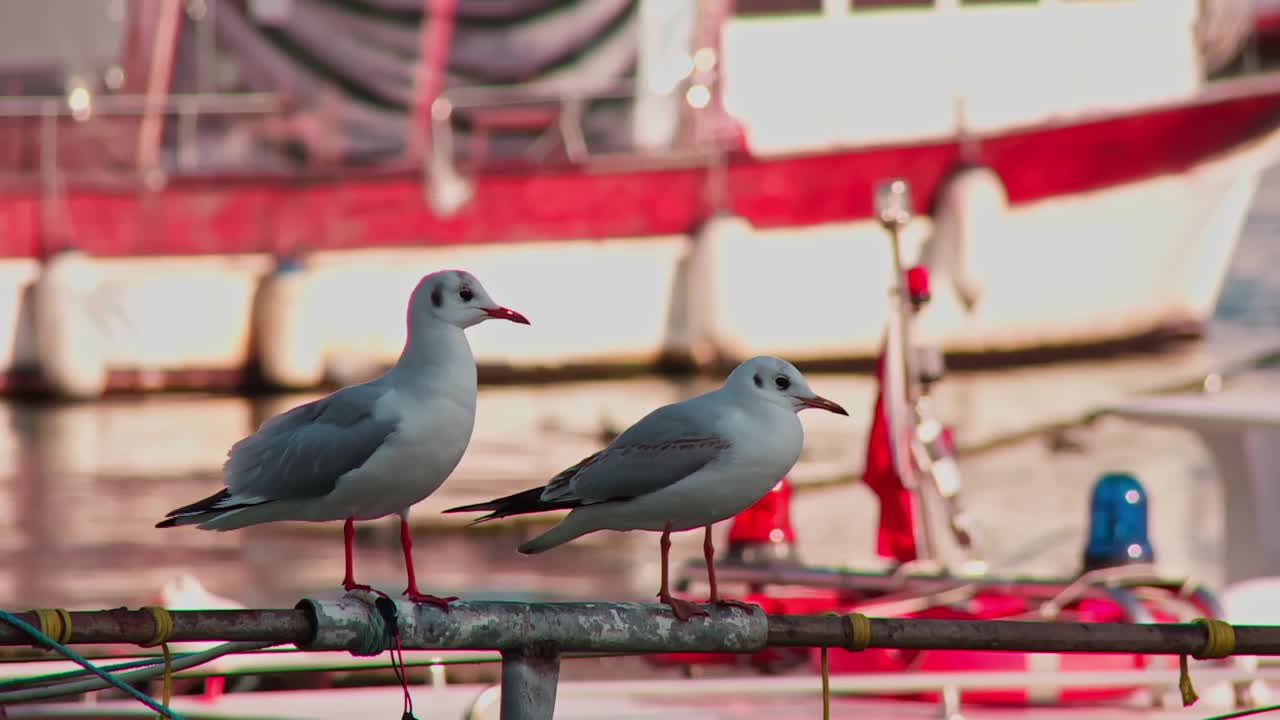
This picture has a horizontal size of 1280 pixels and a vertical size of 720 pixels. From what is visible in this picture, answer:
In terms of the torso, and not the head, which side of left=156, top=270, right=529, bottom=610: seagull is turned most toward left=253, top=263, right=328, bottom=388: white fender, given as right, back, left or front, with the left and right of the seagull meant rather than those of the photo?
left

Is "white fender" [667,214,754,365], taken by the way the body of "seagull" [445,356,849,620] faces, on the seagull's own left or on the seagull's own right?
on the seagull's own left

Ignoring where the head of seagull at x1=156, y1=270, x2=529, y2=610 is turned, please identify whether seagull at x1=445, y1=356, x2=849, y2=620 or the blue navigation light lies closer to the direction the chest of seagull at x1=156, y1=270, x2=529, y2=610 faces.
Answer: the seagull

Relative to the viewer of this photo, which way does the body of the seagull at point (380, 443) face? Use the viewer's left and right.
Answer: facing to the right of the viewer

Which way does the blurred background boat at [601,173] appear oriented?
to the viewer's right

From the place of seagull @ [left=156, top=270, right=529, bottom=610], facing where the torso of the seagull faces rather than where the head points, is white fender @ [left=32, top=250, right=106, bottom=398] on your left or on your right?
on your left

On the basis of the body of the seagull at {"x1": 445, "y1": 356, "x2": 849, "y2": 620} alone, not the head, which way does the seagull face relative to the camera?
to the viewer's right

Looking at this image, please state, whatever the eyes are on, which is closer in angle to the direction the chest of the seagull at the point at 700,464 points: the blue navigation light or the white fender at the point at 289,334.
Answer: the blue navigation light

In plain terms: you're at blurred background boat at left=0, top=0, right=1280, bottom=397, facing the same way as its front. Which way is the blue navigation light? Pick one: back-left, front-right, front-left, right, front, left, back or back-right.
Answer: right

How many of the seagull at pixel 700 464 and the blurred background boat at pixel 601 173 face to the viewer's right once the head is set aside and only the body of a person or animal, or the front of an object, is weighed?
2

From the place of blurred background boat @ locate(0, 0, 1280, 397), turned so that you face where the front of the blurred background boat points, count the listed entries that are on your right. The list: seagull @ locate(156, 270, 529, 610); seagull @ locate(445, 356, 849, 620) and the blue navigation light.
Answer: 3
